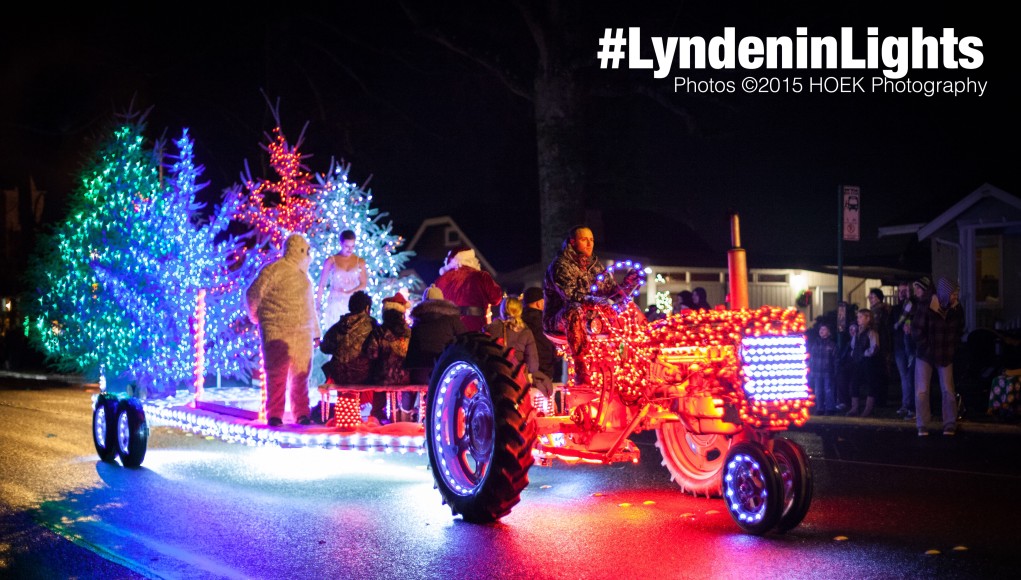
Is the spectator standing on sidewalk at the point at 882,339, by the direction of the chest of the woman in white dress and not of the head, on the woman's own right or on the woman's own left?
on the woman's own left

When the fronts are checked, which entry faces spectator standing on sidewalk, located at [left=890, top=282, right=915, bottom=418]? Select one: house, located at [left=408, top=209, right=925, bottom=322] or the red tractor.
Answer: the house

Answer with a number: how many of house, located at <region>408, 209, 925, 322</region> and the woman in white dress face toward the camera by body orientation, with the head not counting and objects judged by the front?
2

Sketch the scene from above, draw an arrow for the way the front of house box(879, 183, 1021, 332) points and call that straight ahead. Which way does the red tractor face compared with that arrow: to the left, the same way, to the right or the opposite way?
to the left

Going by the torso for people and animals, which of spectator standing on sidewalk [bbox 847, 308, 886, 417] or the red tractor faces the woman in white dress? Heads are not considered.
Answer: the spectator standing on sidewalk

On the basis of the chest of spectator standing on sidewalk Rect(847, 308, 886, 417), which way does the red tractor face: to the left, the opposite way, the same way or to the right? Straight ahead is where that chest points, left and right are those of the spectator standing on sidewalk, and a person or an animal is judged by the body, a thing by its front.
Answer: to the left
